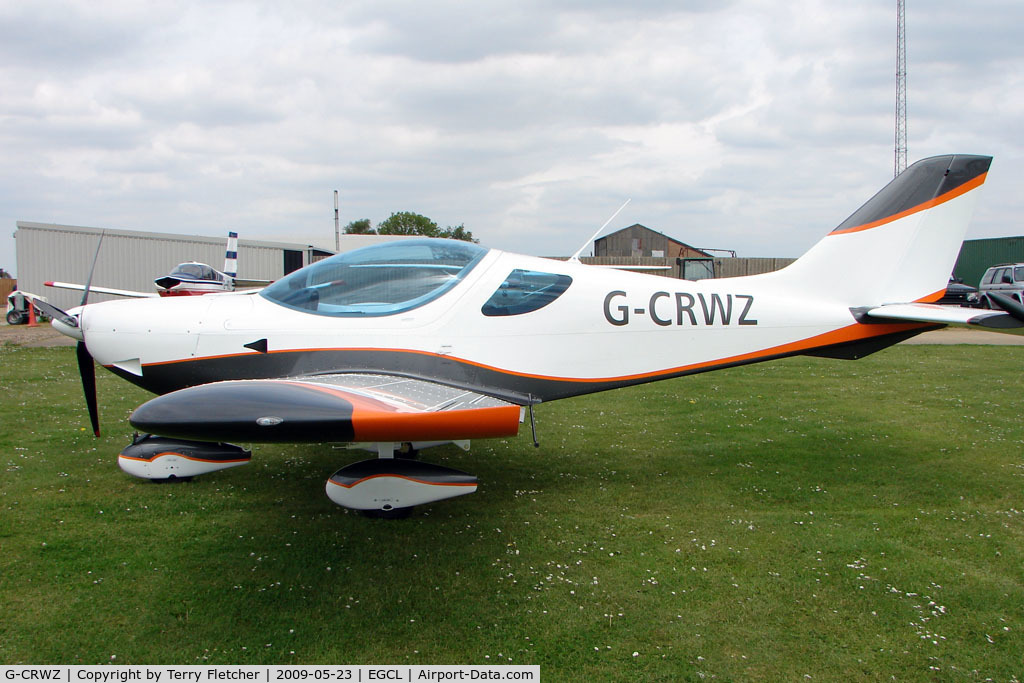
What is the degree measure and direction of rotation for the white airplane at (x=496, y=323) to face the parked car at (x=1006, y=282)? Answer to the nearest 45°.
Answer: approximately 135° to its right

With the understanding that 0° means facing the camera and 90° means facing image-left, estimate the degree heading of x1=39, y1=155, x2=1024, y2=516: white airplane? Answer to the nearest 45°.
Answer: approximately 90°
